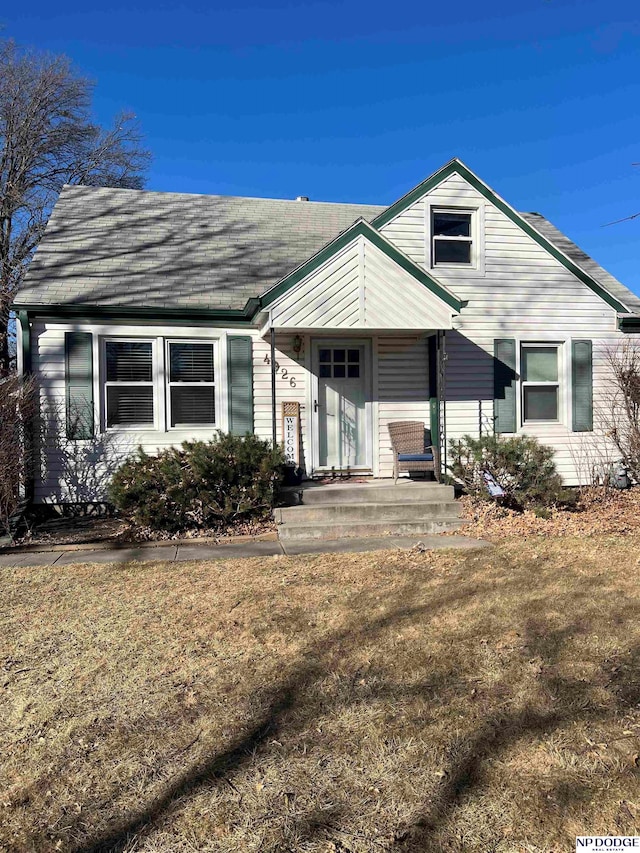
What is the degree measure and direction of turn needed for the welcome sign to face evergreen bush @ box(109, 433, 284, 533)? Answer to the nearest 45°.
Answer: approximately 45° to its right

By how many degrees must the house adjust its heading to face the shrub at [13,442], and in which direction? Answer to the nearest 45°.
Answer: approximately 45° to its right

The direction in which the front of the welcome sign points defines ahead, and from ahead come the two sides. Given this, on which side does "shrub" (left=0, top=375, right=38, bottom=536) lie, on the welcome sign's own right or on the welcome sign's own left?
on the welcome sign's own right

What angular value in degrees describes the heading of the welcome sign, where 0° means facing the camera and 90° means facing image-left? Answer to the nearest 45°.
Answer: approximately 0°

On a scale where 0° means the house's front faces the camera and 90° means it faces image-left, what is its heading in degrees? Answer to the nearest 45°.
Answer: approximately 0°

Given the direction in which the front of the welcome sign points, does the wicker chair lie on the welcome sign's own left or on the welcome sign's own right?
on the welcome sign's own left
